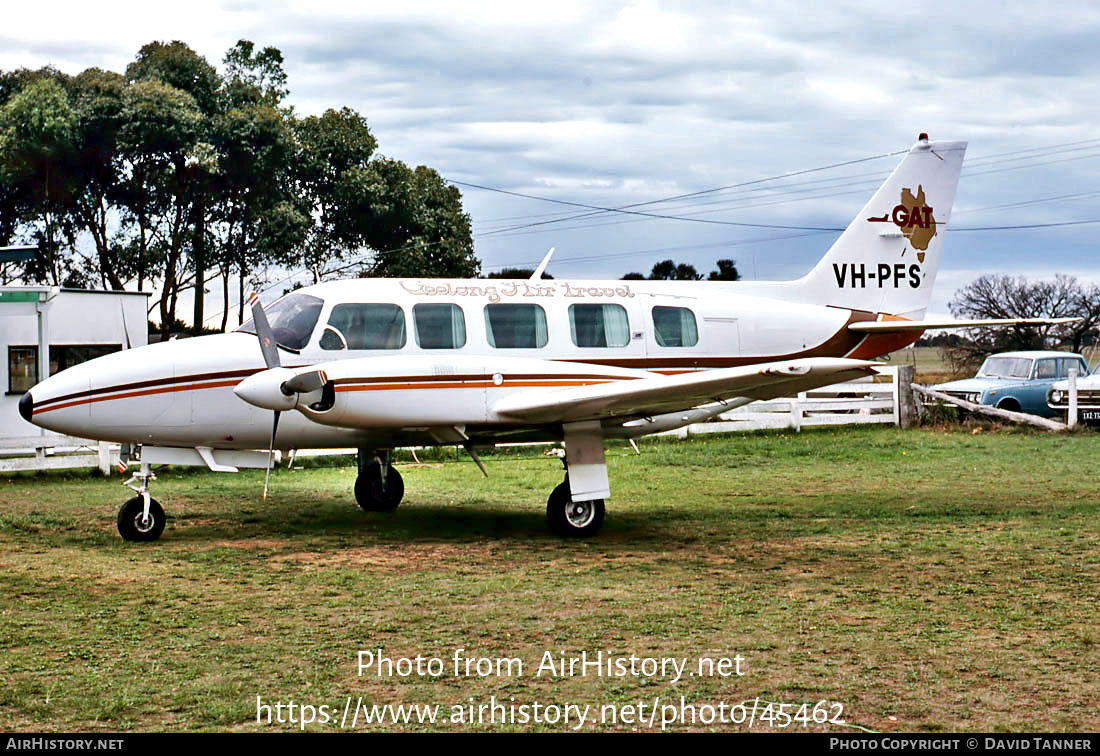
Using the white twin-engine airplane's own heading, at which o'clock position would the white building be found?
The white building is roughly at 2 o'clock from the white twin-engine airplane.

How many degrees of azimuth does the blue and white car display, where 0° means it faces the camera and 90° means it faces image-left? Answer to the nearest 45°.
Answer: approximately 45°

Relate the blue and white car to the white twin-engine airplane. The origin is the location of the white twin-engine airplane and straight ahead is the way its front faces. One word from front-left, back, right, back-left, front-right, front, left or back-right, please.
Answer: back-right

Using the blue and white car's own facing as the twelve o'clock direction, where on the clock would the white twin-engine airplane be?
The white twin-engine airplane is roughly at 11 o'clock from the blue and white car.

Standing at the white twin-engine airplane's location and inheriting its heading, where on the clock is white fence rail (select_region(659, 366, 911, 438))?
The white fence rail is roughly at 4 o'clock from the white twin-engine airplane.

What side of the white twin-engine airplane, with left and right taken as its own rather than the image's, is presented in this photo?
left

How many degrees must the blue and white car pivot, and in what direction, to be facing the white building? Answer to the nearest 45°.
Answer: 0° — it already faces it
